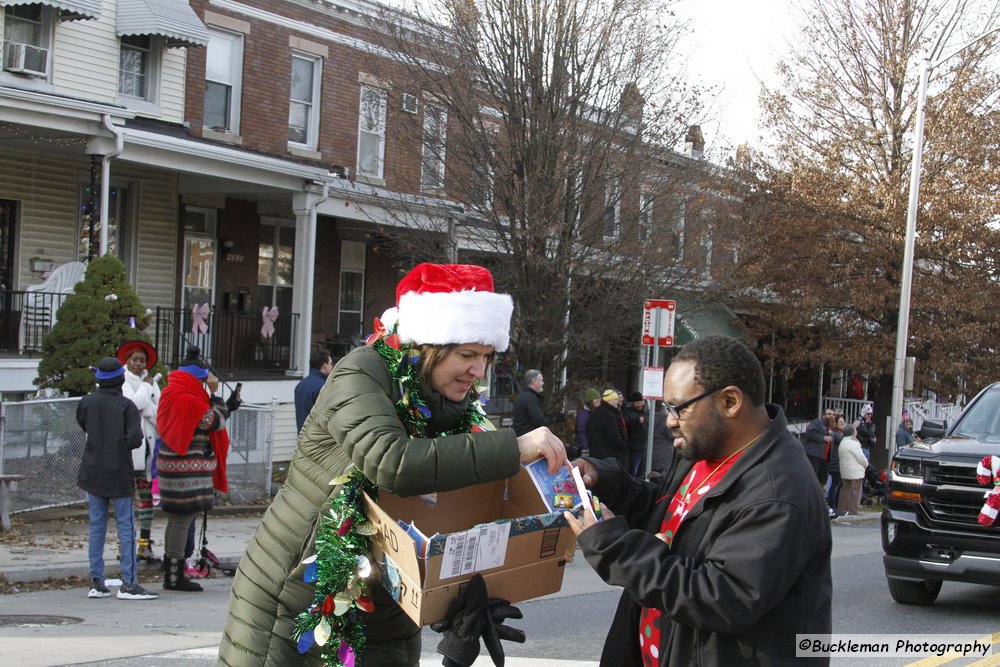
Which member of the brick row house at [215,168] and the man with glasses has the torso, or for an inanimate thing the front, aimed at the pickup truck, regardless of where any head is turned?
the brick row house

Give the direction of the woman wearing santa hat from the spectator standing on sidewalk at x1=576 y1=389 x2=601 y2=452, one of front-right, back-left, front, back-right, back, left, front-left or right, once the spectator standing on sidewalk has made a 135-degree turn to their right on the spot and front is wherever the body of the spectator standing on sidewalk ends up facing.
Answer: front-left

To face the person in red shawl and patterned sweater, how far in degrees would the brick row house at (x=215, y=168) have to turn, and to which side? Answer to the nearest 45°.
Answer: approximately 45° to its right

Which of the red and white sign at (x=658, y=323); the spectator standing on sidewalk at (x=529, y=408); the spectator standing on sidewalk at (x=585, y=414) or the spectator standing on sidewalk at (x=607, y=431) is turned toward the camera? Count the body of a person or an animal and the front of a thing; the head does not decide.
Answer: the red and white sign

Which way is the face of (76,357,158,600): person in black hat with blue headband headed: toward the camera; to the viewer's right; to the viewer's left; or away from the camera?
away from the camera

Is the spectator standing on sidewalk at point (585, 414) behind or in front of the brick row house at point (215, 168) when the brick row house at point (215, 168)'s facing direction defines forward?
in front

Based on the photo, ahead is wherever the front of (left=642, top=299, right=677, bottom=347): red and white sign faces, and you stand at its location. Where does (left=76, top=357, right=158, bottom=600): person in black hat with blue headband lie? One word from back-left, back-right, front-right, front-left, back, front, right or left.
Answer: front-right
